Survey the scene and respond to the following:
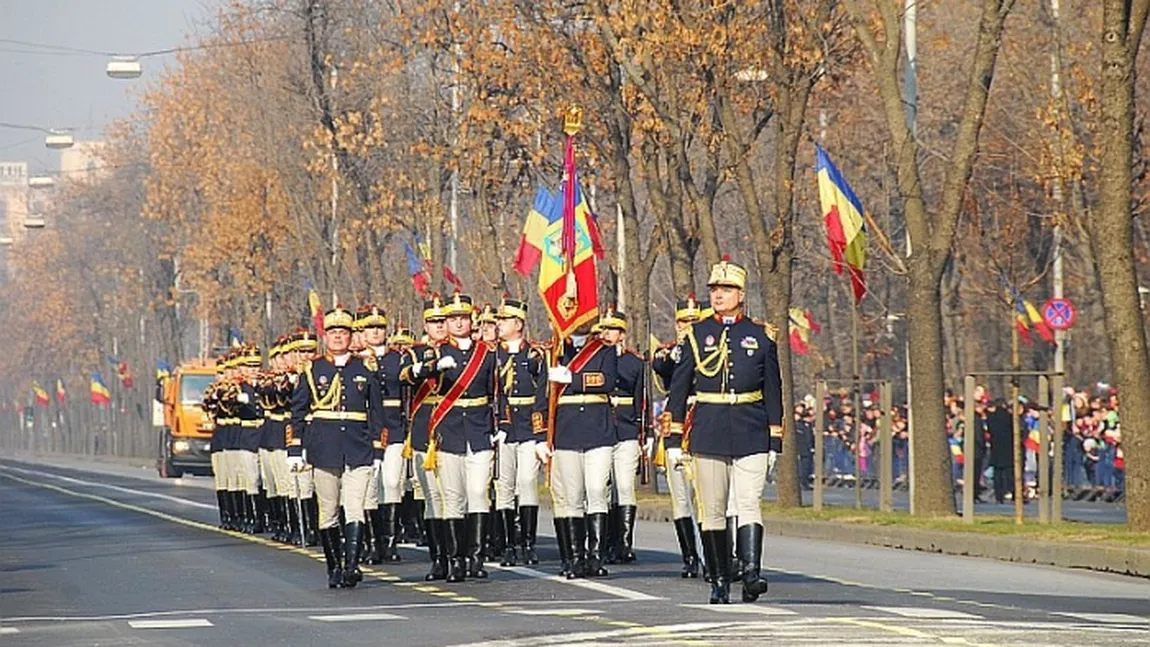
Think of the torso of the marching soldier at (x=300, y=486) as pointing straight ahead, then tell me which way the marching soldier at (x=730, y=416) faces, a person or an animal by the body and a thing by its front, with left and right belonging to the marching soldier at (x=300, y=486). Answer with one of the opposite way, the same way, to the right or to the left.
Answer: the same way

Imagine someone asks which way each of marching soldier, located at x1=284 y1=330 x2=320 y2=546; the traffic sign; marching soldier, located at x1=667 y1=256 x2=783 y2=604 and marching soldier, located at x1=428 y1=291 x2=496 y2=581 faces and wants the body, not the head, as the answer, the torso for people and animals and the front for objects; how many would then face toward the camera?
4

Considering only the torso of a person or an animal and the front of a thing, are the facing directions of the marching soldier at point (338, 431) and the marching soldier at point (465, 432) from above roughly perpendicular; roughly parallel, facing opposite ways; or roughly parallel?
roughly parallel

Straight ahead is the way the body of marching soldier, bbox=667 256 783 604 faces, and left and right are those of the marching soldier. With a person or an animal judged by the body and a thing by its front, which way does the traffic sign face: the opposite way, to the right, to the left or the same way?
the same way

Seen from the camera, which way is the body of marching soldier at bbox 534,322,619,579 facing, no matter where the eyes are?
toward the camera

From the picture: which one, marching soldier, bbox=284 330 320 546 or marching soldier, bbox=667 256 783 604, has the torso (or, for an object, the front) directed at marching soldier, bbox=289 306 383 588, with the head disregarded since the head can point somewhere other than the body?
marching soldier, bbox=284 330 320 546

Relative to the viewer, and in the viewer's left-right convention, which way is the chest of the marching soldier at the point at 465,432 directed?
facing the viewer

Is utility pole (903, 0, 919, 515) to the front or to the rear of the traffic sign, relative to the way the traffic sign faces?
to the front

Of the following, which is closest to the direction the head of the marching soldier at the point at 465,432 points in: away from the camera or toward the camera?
toward the camera

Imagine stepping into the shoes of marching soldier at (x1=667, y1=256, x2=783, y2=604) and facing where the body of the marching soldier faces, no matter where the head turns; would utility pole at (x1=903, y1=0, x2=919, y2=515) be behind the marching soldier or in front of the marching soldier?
behind

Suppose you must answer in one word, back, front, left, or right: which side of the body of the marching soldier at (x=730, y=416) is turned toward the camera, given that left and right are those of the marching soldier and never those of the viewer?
front

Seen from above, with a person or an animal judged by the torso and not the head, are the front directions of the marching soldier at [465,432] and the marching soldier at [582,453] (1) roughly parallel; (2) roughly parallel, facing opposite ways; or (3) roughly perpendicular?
roughly parallel

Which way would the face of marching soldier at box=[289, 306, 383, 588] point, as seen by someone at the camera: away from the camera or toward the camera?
toward the camera

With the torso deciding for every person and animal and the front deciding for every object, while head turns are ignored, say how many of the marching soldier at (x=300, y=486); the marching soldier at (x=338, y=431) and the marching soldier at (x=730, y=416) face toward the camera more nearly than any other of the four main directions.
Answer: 3

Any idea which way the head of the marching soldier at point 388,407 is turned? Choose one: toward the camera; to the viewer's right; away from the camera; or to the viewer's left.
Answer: toward the camera

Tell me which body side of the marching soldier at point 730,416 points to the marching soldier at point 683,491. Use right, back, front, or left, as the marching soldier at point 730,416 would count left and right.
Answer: back
